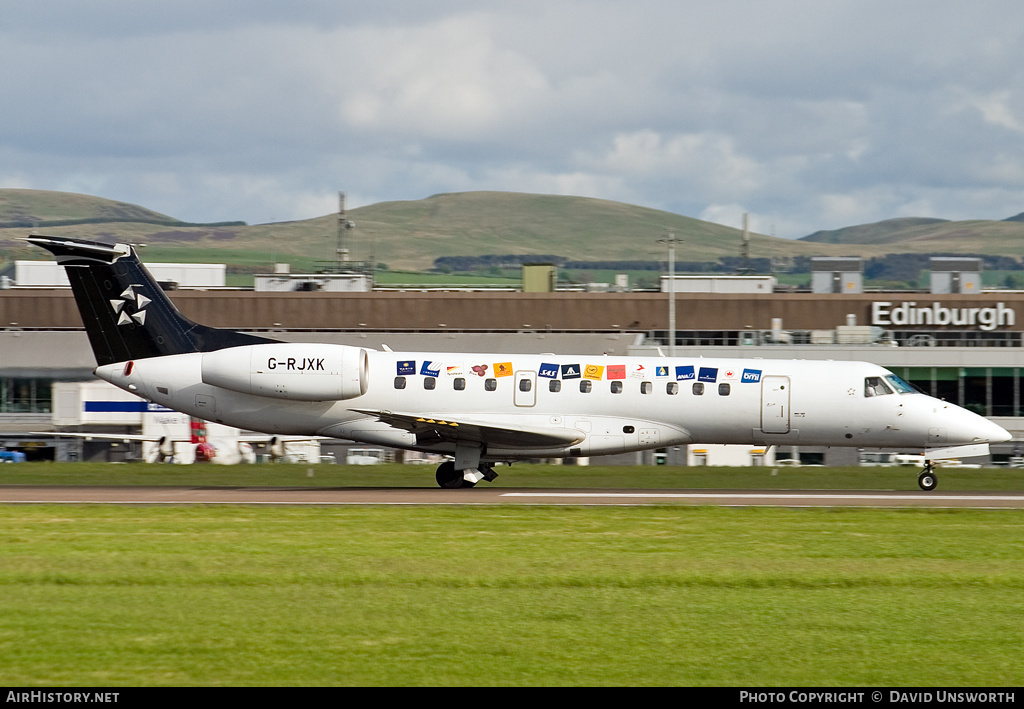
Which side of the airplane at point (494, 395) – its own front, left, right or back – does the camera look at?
right
